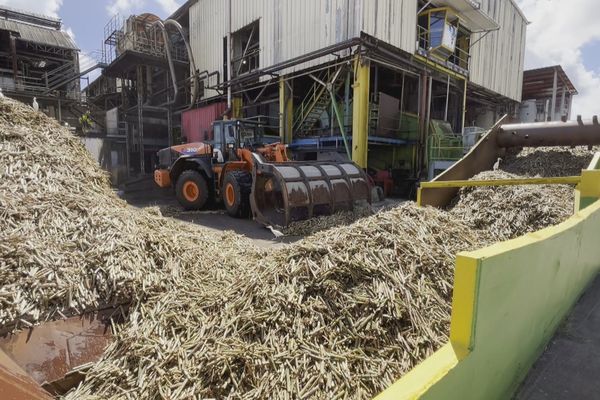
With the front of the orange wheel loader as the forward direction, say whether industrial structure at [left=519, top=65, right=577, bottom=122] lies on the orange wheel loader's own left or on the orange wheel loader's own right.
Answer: on the orange wheel loader's own left

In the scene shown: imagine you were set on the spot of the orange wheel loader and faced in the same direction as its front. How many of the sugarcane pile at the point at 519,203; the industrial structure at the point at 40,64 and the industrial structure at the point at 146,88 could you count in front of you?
1

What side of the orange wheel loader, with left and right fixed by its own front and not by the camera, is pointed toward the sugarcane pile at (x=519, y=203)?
front

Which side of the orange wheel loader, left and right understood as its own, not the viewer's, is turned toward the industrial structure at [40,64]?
back

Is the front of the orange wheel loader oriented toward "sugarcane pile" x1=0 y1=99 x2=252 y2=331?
no

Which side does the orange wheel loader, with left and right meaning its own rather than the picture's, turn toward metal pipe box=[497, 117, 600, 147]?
front

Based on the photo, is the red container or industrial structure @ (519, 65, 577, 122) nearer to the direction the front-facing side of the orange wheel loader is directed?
the industrial structure

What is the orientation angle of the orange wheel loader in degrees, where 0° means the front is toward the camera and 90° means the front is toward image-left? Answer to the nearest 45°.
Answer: approximately 315°

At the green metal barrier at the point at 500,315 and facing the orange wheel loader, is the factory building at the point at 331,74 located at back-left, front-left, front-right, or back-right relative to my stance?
front-right

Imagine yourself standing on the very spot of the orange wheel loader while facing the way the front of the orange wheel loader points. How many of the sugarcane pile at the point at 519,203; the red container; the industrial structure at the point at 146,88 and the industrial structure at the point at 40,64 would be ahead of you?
1

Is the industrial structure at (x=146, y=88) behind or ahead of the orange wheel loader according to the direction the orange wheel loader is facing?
behind

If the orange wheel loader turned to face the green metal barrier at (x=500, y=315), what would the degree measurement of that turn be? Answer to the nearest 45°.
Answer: approximately 45° to its right

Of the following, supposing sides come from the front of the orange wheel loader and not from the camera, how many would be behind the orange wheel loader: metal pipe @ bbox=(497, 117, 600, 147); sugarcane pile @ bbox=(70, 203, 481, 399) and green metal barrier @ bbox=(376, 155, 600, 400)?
0

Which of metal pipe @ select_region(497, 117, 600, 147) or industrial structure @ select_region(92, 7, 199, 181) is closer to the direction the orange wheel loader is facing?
the metal pipe

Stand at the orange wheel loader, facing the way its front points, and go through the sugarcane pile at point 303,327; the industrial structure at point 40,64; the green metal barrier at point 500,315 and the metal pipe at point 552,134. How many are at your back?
1

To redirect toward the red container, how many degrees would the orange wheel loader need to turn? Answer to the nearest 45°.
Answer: approximately 135° to its left

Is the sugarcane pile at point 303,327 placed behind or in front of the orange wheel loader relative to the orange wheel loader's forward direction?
in front

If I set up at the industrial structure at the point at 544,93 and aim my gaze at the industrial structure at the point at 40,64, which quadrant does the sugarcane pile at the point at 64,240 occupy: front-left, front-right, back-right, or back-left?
front-left
